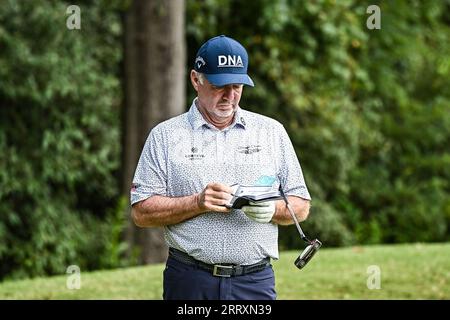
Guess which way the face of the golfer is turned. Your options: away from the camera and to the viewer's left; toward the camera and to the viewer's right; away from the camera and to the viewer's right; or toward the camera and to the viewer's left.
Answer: toward the camera and to the viewer's right

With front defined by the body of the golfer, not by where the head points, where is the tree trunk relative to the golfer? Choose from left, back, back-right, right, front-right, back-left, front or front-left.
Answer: back

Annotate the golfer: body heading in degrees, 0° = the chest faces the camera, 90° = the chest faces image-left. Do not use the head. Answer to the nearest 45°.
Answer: approximately 0°
